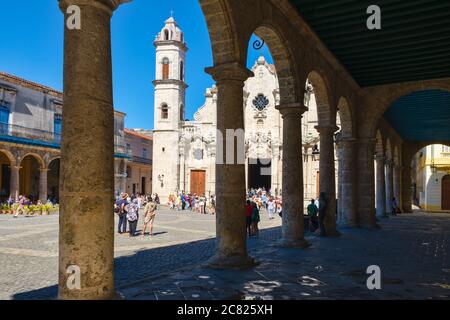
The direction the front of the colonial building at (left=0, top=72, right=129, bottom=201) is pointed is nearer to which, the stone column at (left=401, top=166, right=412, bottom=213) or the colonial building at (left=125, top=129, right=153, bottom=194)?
the stone column

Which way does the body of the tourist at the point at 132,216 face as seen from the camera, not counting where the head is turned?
away from the camera

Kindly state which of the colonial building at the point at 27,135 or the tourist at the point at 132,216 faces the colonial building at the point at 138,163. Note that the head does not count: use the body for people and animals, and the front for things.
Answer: the tourist

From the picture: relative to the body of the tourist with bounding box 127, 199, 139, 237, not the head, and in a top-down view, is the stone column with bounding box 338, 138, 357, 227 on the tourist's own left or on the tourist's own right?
on the tourist's own right

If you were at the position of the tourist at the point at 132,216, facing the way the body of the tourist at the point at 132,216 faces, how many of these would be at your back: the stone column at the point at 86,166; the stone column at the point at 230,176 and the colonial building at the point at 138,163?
2

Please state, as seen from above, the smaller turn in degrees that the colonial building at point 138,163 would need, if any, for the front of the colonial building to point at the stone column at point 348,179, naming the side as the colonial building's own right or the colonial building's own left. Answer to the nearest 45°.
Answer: approximately 45° to the colonial building's own right

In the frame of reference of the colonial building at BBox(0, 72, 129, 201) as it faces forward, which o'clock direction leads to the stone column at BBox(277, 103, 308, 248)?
The stone column is roughly at 1 o'clock from the colonial building.
